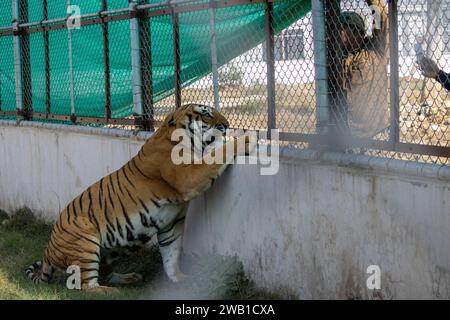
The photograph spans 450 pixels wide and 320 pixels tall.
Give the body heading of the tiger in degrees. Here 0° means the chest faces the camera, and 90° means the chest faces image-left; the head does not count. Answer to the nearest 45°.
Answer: approximately 270°

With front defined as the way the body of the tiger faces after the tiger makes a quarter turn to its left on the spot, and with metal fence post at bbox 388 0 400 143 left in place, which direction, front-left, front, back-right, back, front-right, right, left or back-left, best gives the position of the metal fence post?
back-right

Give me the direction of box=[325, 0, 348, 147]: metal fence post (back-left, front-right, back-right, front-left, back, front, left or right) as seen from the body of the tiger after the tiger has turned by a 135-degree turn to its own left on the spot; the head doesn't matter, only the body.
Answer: back

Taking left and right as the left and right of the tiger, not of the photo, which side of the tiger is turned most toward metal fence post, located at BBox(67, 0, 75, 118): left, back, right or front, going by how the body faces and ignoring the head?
left

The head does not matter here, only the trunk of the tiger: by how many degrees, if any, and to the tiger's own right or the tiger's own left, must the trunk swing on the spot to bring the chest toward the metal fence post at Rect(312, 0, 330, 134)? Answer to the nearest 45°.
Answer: approximately 45° to the tiger's own right
